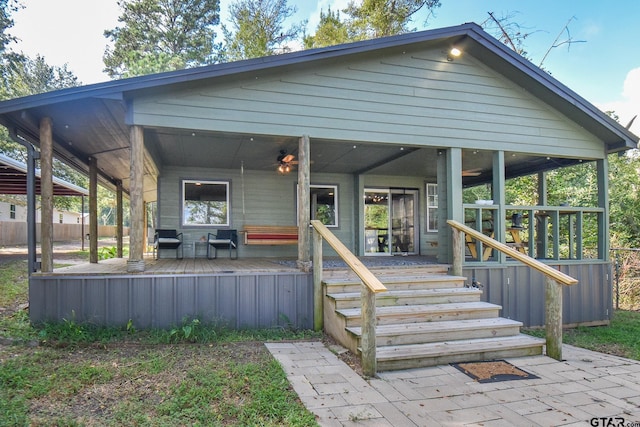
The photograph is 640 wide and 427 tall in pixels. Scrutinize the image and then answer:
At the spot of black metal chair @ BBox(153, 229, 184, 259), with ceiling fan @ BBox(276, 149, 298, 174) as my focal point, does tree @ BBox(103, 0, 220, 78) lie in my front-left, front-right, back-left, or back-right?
back-left

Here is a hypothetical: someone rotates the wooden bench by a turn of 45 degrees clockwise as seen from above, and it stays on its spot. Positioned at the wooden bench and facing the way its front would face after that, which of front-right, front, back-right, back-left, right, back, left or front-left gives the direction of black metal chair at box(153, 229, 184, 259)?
front-right

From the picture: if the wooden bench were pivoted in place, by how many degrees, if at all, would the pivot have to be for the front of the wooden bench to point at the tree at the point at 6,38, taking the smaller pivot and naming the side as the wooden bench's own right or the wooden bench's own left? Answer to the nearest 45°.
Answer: approximately 135° to the wooden bench's own right

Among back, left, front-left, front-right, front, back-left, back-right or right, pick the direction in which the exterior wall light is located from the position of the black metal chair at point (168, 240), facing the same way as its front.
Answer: front-left

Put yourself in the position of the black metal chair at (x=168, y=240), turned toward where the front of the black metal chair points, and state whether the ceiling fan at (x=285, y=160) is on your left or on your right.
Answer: on your left

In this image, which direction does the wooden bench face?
toward the camera

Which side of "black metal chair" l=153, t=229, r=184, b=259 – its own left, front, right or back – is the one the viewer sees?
front

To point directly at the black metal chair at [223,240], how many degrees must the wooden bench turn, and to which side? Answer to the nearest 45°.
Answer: approximately 90° to its right

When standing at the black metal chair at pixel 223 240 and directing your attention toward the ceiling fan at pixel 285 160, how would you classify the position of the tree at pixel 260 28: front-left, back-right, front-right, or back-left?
back-left

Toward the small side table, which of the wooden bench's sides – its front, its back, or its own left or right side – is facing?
right

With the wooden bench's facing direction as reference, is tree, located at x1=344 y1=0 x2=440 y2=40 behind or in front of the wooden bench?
behind

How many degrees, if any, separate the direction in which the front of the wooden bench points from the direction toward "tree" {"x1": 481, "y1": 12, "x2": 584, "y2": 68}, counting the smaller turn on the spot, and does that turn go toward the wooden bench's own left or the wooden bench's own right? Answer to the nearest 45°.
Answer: approximately 135° to the wooden bench's own left

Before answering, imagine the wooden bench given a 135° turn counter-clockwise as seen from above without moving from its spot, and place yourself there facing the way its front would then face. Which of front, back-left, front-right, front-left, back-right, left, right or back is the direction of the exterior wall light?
right
